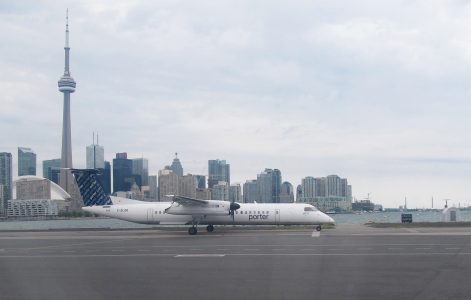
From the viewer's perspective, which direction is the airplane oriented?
to the viewer's right
